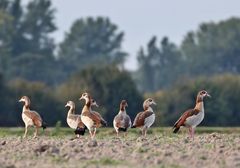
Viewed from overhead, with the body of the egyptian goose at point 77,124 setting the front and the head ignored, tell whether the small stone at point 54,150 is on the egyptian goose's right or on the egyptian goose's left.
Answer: on the egyptian goose's left
